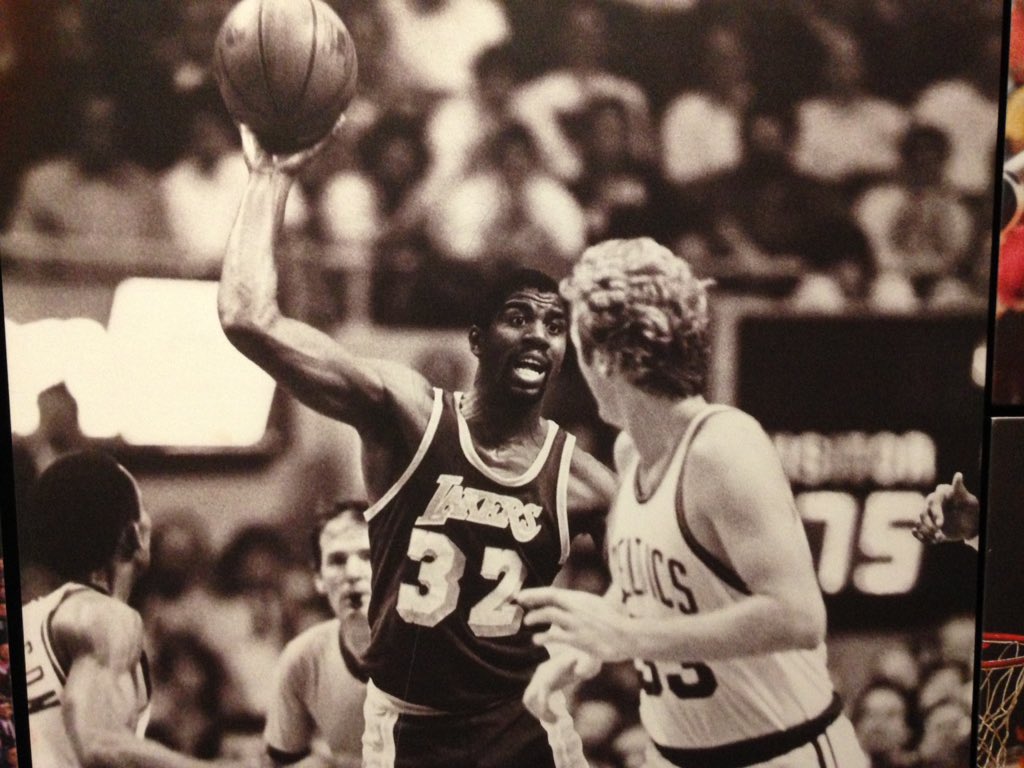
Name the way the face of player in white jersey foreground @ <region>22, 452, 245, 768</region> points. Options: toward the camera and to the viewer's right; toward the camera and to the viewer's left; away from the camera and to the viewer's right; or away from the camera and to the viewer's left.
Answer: away from the camera and to the viewer's right

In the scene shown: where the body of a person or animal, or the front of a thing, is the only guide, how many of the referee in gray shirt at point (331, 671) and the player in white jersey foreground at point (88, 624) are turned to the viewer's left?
0

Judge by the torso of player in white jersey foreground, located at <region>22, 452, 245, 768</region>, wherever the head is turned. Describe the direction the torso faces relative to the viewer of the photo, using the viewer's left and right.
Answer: facing away from the viewer and to the right of the viewer

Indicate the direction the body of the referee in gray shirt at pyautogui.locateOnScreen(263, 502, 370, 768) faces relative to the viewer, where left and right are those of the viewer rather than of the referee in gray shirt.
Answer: facing the viewer and to the right of the viewer
